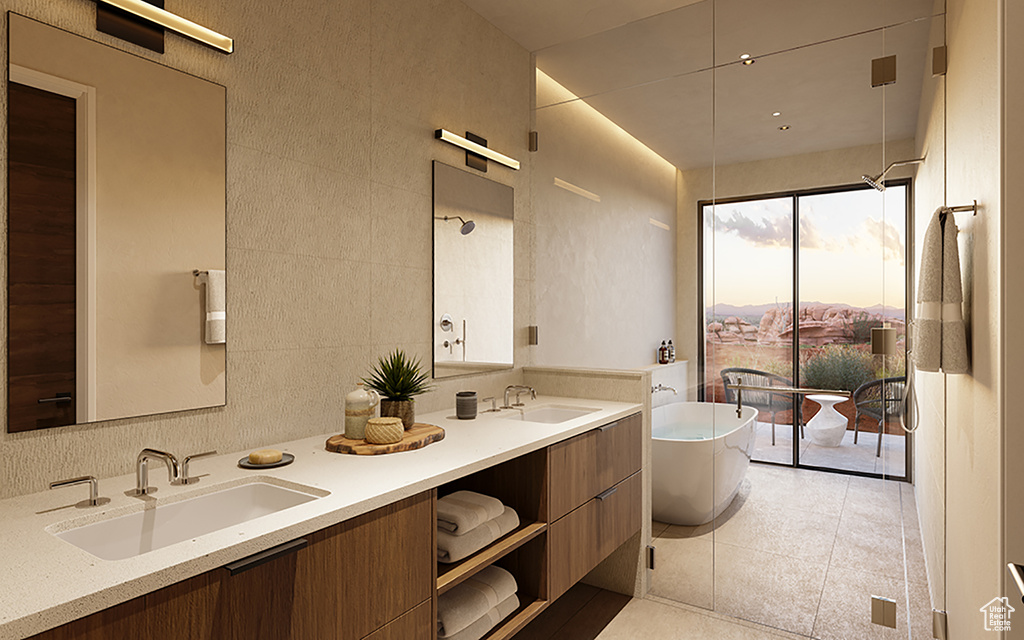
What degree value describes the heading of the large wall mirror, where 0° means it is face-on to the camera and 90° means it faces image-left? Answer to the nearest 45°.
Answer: approximately 315°

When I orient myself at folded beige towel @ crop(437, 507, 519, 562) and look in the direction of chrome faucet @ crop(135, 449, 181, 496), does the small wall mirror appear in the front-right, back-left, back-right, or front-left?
back-right

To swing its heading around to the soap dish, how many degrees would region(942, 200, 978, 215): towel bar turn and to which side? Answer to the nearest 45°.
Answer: approximately 45° to its left

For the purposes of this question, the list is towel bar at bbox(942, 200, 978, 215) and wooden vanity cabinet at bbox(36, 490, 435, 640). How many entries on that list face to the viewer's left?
1

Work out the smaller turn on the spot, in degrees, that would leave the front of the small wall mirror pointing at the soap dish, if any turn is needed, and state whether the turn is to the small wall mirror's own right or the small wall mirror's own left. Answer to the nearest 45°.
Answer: approximately 90° to the small wall mirror's own right

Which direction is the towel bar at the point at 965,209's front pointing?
to the viewer's left

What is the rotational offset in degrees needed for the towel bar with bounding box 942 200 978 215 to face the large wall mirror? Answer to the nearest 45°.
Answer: approximately 45° to its left

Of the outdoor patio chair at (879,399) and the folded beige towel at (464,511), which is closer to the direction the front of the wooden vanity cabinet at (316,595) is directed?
the outdoor patio chair

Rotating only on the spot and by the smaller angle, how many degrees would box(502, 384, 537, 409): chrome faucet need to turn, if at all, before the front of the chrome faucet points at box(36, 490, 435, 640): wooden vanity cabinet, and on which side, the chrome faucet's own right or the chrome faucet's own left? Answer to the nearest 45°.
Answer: approximately 45° to the chrome faucet's own right
